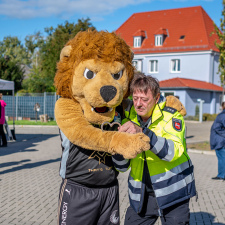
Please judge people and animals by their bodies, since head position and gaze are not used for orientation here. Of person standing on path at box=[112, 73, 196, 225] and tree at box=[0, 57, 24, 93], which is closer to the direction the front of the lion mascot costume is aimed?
the person standing on path

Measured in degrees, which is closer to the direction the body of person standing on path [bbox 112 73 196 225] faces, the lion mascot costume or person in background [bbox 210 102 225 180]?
the lion mascot costume

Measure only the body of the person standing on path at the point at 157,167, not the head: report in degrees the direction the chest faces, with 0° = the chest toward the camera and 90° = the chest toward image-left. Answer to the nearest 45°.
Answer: approximately 45°

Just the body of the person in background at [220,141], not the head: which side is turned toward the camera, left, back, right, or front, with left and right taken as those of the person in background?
left

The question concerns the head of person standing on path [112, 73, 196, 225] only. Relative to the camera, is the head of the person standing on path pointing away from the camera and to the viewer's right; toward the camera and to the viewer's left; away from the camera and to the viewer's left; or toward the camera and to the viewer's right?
toward the camera and to the viewer's left

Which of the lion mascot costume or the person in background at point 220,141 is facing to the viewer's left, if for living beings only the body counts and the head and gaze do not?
the person in background

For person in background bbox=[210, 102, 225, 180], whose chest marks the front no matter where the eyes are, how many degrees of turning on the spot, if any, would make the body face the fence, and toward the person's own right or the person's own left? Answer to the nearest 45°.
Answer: approximately 45° to the person's own right

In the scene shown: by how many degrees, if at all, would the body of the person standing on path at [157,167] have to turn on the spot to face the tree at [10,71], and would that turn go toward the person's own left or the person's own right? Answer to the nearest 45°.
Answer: approximately 90° to the person's own right

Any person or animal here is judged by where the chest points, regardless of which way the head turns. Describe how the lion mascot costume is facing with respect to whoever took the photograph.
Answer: facing the viewer and to the right of the viewer

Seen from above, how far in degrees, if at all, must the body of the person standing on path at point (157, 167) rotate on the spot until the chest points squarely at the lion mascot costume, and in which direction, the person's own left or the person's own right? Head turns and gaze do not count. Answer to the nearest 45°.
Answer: approximately 45° to the person's own right

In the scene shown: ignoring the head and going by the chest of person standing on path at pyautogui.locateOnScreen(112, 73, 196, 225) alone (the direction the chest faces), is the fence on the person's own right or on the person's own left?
on the person's own right
